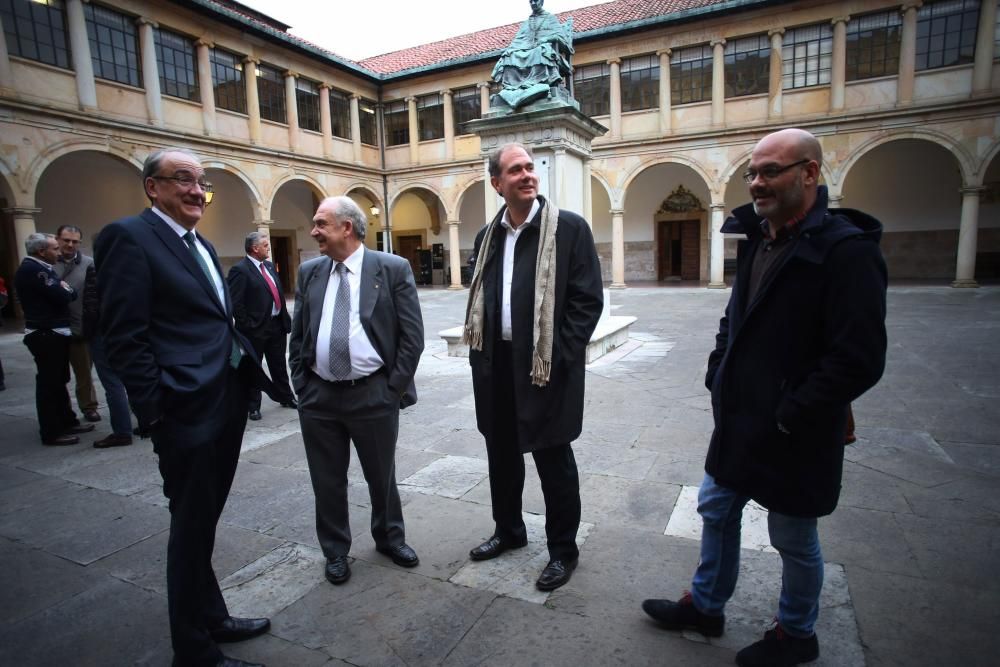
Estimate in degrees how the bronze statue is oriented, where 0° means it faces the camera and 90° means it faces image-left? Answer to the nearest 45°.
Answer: approximately 45°

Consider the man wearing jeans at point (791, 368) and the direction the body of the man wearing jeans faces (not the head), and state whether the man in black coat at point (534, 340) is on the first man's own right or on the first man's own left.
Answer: on the first man's own right

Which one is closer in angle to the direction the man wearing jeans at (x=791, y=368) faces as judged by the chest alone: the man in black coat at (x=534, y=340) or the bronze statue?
the man in black coat

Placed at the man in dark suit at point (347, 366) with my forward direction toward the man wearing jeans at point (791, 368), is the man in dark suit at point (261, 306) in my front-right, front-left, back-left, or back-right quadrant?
back-left

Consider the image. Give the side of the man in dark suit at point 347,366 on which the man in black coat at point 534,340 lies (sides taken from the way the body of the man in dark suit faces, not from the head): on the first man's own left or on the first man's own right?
on the first man's own left

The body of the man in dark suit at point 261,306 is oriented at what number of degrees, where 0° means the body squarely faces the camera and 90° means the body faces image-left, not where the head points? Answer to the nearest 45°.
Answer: approximately 315°

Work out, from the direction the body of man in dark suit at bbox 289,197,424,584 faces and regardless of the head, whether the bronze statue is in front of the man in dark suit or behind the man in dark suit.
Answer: behind
